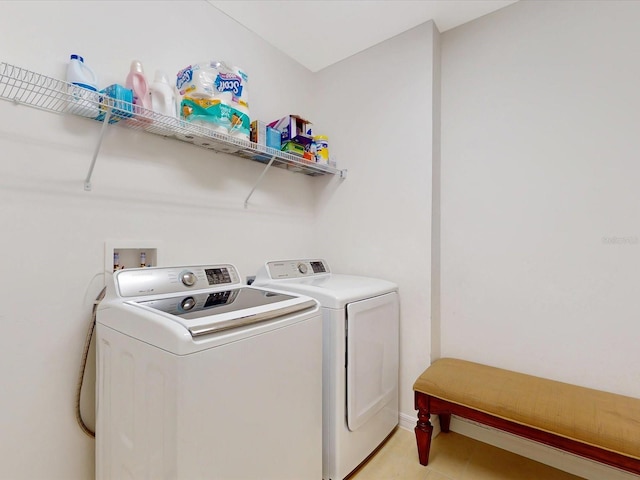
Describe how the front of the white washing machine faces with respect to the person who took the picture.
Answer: facing the viewer and to the right of the viewer

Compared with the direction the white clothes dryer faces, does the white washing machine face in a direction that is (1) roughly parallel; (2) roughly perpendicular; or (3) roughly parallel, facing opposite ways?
roughly parallel

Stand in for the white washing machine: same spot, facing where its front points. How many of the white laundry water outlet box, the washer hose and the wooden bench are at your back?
2

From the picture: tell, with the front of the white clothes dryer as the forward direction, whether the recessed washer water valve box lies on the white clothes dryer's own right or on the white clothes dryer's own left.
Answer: on the white clothes dryer's own right

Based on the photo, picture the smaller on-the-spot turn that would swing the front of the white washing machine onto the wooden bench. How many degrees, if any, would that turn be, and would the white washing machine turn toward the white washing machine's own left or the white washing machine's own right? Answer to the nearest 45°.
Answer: approximately 45° to the white washing machine's own left

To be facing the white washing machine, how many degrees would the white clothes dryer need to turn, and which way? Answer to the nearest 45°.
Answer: approximately 90° to its right

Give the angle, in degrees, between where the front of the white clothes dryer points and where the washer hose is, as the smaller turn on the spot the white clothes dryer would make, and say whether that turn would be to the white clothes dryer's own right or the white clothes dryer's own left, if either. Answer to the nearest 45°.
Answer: approximately 135° to the white clothes dryer's own right

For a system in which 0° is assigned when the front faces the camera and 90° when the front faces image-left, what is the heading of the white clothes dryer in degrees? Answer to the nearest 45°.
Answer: approximately 315°

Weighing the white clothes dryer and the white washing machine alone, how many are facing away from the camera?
0
